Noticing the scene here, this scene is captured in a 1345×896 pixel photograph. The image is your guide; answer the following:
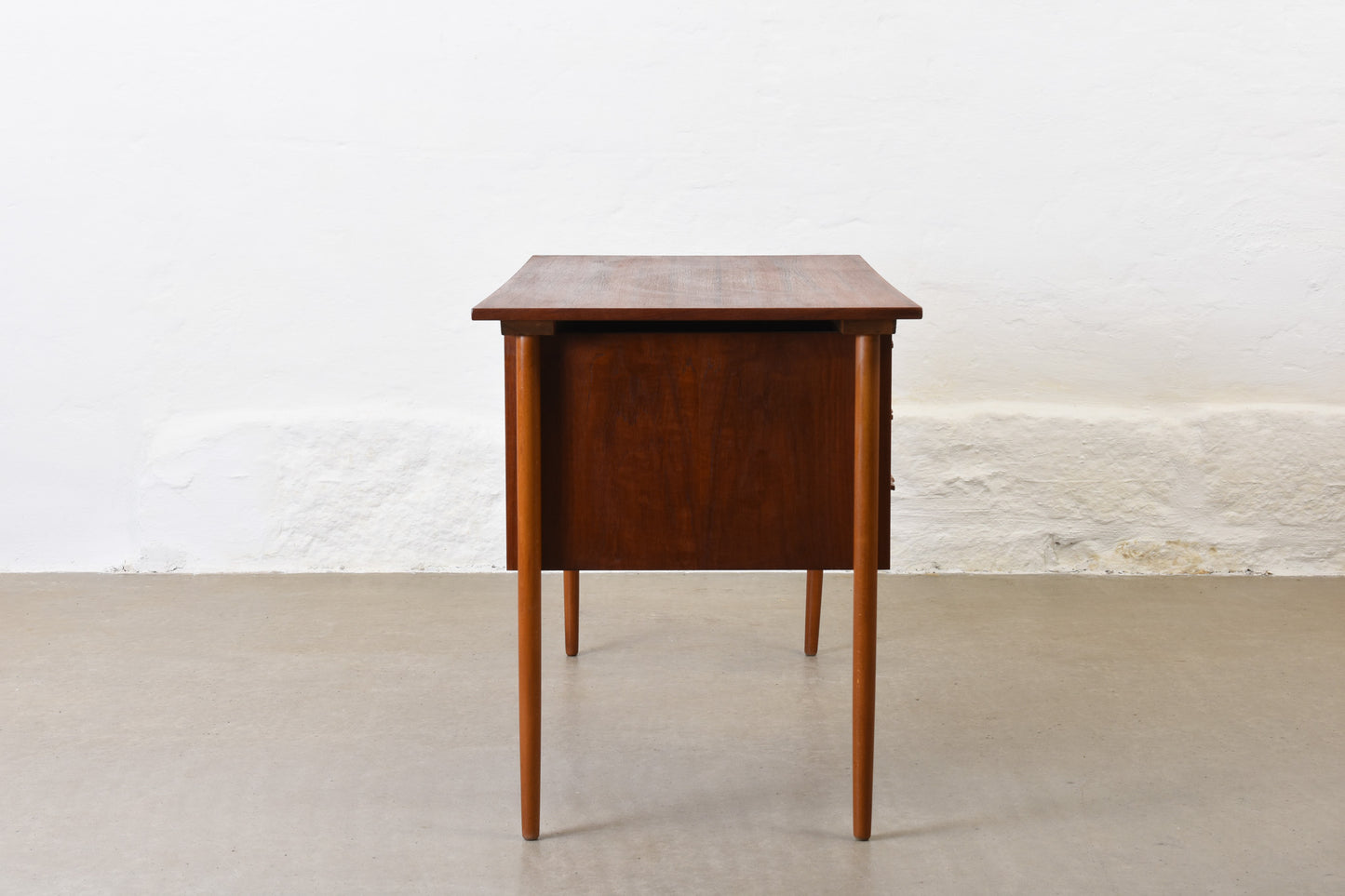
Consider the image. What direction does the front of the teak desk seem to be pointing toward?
to the viewer's right
